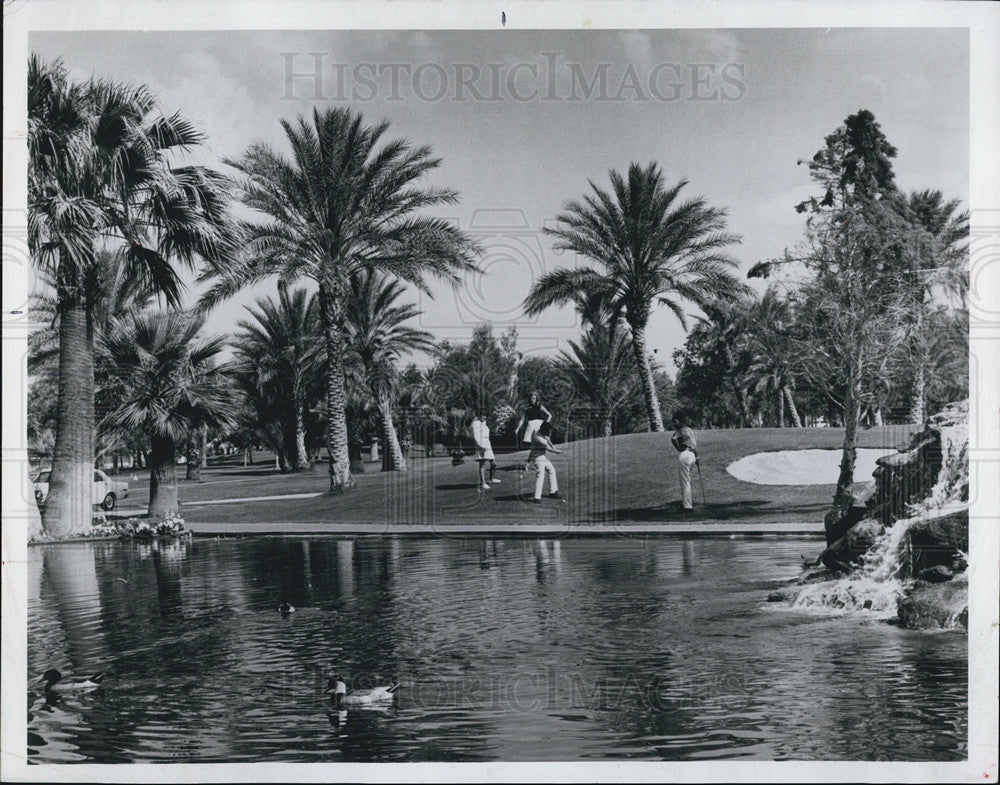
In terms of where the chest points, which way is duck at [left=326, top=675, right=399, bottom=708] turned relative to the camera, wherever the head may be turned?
to the viewer's left

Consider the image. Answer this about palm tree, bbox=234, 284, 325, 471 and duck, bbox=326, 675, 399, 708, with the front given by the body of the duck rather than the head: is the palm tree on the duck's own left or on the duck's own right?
on the duck's own right

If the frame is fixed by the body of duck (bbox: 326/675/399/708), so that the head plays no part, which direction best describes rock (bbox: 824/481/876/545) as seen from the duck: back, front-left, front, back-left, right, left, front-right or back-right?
back-right

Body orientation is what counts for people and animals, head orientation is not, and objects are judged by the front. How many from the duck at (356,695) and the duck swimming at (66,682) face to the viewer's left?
2

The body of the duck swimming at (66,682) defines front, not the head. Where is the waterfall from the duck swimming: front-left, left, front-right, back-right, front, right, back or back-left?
back

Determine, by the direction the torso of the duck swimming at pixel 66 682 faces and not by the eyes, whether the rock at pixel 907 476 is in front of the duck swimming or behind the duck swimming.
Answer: behind

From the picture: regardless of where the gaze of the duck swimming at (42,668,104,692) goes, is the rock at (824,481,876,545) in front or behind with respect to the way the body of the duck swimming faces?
behind

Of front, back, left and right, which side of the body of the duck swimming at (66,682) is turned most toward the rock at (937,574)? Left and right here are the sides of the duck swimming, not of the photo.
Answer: back

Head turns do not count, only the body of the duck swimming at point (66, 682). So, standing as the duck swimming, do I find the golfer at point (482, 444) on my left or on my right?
on my right

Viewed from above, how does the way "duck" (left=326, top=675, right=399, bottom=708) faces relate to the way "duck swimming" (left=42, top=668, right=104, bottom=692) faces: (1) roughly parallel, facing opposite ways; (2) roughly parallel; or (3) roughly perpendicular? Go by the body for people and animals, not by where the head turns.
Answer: roughly parallel

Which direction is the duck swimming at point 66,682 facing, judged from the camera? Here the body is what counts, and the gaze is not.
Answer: to the viewer's left
